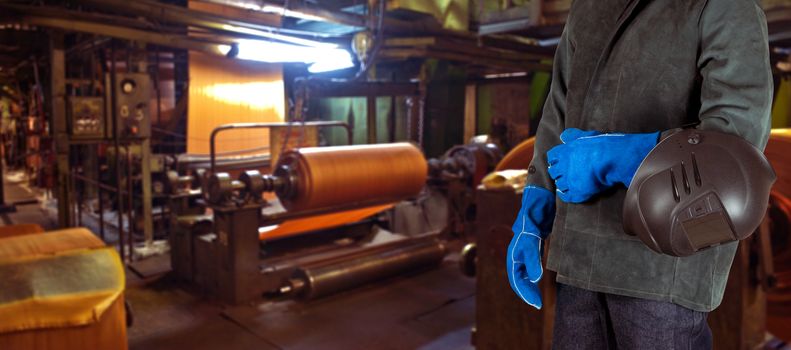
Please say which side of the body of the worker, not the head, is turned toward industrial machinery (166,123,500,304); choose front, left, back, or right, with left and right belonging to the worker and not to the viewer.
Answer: right

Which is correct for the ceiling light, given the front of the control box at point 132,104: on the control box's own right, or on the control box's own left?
on the control box's own left

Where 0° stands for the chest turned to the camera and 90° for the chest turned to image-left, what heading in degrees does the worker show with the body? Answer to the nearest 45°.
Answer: approximately 45°

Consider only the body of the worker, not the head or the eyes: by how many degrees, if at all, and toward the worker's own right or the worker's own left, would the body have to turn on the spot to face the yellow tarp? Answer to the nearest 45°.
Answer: approximately 45° to the worker's own right

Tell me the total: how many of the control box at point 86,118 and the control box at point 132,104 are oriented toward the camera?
2

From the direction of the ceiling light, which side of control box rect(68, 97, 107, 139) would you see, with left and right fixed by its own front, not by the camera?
left

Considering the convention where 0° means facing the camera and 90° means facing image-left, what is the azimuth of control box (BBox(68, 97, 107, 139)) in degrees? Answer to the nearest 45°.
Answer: approximately 0°

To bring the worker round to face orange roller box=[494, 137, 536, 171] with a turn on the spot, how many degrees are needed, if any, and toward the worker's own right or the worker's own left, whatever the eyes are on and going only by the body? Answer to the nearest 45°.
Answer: approximately 135° to the worker's own right

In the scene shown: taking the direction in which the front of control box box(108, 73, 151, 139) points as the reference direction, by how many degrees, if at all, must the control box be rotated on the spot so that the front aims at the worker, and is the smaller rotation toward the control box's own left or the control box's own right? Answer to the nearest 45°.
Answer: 0° — it already faces them

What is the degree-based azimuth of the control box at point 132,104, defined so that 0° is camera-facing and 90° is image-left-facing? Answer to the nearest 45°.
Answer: approximately 0°
